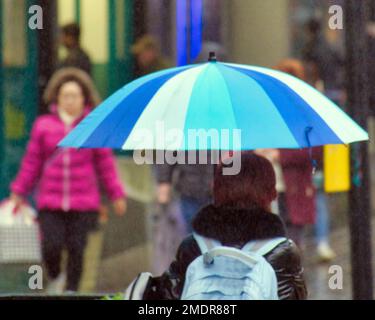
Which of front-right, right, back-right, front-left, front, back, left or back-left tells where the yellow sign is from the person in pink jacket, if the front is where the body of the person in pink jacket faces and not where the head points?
left

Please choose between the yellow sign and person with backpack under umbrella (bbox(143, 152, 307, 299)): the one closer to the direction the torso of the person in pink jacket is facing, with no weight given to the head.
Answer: the person with backpack under umbrella

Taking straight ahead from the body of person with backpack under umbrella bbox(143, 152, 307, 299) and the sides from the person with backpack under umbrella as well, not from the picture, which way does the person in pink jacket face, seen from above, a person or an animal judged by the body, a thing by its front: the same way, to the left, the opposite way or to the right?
the opposite way

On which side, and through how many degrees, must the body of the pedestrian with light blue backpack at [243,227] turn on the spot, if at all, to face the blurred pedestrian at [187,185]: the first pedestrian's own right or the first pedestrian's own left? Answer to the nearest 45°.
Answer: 0° — they already face them

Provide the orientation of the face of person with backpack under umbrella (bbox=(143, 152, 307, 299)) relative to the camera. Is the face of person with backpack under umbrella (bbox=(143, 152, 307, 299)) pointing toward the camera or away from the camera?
away from the camera

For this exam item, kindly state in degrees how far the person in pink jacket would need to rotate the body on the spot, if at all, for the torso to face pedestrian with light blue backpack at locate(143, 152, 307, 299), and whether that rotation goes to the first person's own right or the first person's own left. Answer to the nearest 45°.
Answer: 0° — they already face them

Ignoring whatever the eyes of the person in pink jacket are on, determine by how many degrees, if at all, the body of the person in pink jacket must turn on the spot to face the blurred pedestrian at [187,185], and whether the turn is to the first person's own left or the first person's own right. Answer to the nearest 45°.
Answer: approximately 90° to the first person's own left

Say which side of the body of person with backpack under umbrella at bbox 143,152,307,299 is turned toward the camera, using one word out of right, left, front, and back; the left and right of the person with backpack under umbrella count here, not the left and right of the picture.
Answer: back

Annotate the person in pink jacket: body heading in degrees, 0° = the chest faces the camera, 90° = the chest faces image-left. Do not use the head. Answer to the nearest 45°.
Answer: approximately 0°

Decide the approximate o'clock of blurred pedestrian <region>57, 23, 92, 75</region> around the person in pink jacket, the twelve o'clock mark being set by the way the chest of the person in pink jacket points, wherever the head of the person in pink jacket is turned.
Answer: The blurred pedestrian is roughly at 6 o'clock from the person in pink jacket.
